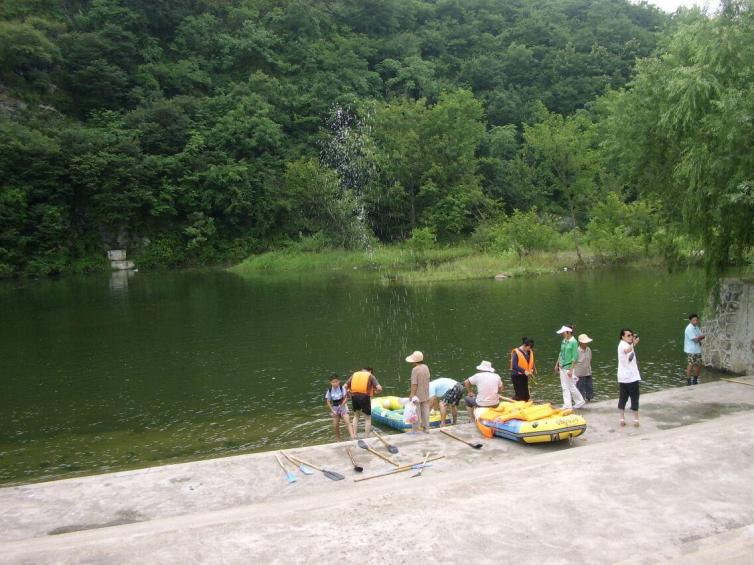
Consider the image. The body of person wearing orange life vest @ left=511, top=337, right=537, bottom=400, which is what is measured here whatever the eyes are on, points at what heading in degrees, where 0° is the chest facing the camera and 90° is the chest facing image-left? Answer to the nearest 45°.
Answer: approximately 315°

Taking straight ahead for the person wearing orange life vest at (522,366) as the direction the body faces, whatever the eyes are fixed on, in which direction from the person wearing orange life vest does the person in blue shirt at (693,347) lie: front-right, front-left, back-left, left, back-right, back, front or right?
left

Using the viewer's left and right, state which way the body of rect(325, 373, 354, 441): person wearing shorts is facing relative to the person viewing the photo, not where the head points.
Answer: facing the viewer

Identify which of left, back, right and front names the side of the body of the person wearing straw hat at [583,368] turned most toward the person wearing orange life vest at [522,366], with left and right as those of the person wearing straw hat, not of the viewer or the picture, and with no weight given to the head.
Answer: right

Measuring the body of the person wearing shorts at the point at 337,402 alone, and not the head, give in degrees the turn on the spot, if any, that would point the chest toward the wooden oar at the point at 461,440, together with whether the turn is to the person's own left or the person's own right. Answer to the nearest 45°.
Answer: approximately 45° to the person's own left

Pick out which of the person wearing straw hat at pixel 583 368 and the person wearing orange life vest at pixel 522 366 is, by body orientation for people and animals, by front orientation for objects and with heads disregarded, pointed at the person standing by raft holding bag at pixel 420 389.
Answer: the person wearing straw hat

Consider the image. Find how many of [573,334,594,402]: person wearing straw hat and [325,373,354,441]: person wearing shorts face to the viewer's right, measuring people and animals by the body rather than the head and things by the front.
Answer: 0

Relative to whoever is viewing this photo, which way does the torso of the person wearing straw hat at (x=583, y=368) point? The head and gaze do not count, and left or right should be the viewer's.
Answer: facing the viewer and to the left of the viewer

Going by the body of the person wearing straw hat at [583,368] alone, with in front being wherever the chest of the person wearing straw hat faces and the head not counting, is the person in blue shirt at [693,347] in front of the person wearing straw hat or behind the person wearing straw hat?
behind

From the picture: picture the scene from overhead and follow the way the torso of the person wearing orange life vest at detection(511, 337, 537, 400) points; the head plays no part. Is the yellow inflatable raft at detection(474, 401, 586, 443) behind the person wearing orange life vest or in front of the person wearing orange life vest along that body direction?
in front

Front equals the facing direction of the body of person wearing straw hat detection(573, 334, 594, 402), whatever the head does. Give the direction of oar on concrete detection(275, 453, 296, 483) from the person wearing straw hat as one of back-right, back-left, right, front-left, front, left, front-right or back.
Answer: front

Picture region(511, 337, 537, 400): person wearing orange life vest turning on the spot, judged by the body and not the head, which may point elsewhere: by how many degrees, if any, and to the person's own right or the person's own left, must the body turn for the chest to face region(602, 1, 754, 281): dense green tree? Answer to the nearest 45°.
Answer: approximately 90° to the person's own left
